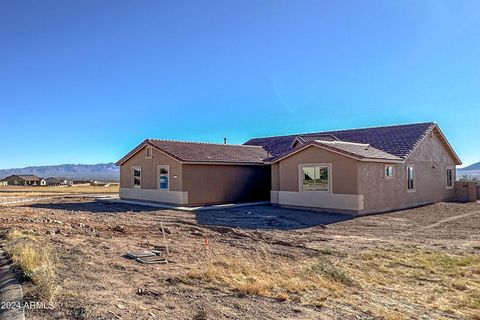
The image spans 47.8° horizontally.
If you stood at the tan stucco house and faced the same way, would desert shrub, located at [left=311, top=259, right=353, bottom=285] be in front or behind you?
in front

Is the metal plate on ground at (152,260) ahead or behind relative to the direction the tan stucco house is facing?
ahead

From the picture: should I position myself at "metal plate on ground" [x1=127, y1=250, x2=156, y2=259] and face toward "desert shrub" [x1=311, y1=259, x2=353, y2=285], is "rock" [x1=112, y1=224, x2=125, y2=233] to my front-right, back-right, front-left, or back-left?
back-left

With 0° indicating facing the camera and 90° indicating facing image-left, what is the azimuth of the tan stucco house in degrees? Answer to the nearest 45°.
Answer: approximately 45°

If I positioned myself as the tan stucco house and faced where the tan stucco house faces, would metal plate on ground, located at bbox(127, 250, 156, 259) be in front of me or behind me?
in front
